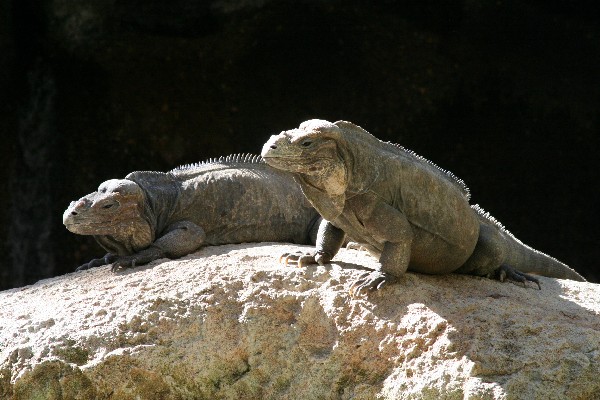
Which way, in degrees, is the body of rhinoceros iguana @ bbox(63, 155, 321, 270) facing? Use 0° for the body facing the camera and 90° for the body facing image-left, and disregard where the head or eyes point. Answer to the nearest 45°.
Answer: approximately 90°

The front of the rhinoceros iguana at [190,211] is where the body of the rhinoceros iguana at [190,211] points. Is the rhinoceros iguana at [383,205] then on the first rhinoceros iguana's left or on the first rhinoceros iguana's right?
on the first rhinoceros iguana's left
